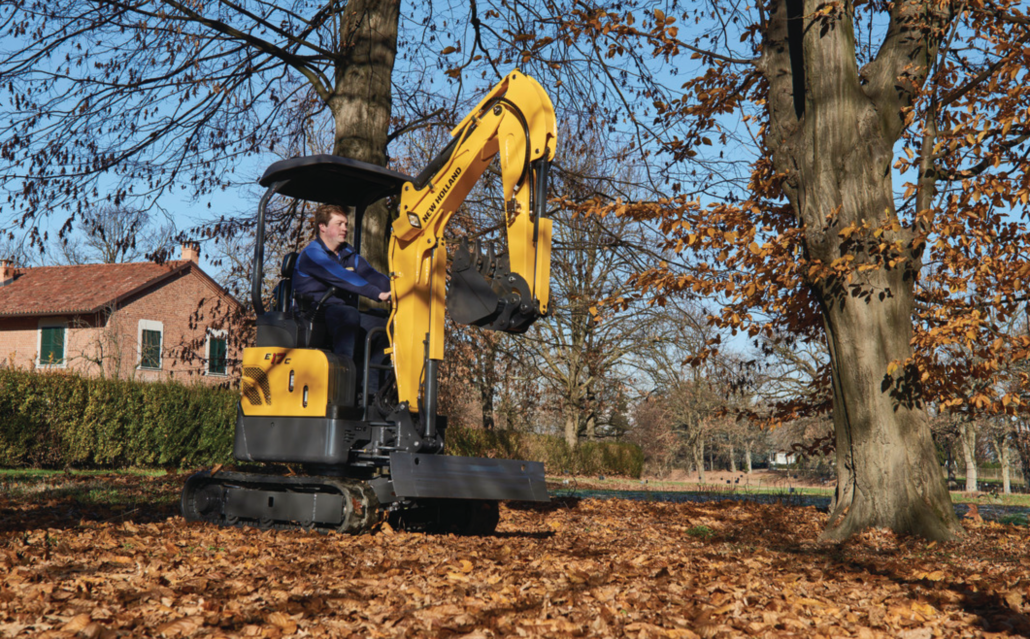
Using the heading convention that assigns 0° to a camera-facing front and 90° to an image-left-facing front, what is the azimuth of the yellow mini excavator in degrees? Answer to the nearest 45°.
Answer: approximately 315°

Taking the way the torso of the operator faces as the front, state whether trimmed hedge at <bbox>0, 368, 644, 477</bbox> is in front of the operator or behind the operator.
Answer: behind

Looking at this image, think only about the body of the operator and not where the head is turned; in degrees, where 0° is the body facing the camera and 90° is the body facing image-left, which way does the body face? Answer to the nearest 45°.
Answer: approximately 315°

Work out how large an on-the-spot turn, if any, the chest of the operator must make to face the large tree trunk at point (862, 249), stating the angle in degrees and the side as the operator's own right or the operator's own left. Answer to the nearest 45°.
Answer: approximately 45° to the operator's own left

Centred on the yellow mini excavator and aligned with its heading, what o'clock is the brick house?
The brick house is roughly at 7 o'clock from the yellow mini excavator.

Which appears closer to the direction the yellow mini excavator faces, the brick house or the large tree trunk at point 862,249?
the large tree trunk

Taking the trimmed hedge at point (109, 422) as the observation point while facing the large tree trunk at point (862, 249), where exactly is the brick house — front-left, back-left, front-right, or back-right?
back-left
